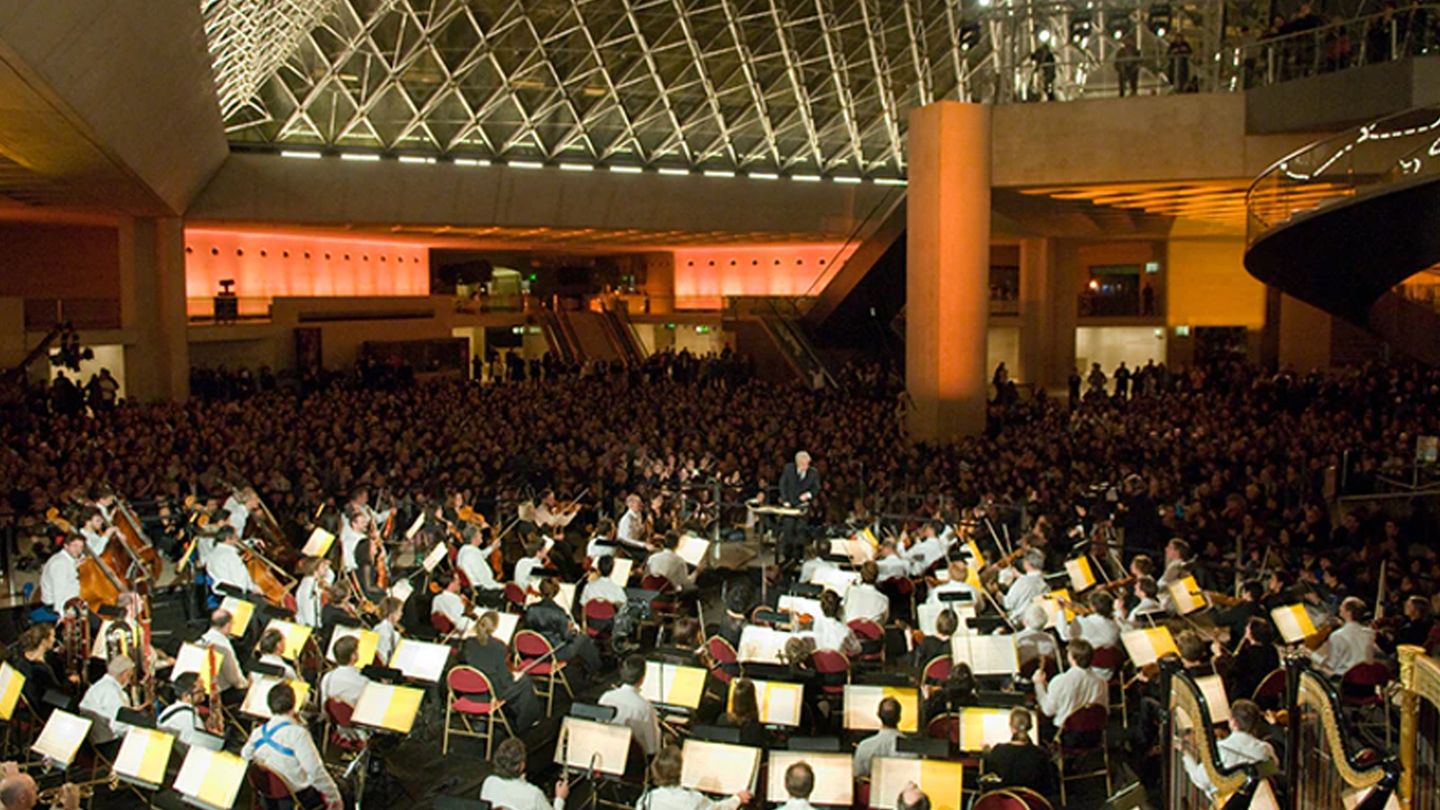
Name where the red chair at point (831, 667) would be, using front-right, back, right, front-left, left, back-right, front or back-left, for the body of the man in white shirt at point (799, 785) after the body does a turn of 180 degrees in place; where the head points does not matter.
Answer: back

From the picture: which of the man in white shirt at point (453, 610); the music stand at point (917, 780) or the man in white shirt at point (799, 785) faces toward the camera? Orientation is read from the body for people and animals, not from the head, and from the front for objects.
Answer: the music stand

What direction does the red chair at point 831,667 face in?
away from the camera

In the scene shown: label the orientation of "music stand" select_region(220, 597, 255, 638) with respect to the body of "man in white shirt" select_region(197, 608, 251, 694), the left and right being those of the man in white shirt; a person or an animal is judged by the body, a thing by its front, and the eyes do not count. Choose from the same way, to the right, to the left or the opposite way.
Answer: the opposite way

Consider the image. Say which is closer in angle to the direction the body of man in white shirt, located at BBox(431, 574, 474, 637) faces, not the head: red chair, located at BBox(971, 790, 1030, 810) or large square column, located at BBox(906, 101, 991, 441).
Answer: the large square column

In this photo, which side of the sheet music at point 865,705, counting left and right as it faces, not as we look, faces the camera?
front

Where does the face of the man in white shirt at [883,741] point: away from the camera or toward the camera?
away from the camera

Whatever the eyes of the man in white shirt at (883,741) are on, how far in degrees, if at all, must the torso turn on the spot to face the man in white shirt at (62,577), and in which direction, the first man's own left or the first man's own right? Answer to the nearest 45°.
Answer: approximately 90° to the first man's own left

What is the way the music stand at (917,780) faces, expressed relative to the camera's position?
facing the viewer

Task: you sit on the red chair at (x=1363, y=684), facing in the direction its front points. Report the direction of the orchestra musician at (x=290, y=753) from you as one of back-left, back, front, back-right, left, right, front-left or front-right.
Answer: left

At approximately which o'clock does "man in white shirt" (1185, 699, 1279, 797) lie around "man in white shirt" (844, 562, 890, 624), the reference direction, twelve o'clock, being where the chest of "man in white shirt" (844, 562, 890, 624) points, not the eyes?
"man in white shirt" (1185, 699, 1279, 797) is roughly at 5 o'clock from "man in white shirt" (844, 562, 890, 624).

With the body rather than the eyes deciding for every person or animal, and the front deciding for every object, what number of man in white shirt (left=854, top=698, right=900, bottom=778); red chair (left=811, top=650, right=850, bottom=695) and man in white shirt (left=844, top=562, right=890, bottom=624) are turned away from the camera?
3

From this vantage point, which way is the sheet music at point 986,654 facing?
toward the camera

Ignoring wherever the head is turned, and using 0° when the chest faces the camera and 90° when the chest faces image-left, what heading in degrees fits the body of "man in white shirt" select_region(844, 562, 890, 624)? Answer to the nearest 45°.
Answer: approximately 180°

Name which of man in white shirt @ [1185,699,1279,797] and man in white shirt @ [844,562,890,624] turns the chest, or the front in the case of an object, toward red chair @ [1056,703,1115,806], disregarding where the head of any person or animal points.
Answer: man in white shirt @ [1185,699,1279,797]

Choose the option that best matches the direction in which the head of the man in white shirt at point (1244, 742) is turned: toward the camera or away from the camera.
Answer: away from the camera

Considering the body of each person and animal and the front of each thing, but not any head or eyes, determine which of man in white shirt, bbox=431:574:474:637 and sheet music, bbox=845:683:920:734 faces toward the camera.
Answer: the sheet music

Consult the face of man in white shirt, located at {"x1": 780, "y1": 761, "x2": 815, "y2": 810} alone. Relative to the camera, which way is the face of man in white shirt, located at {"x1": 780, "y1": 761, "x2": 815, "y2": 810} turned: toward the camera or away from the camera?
away from the camera

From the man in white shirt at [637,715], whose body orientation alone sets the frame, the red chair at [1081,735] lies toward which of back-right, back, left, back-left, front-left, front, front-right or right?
front-right
